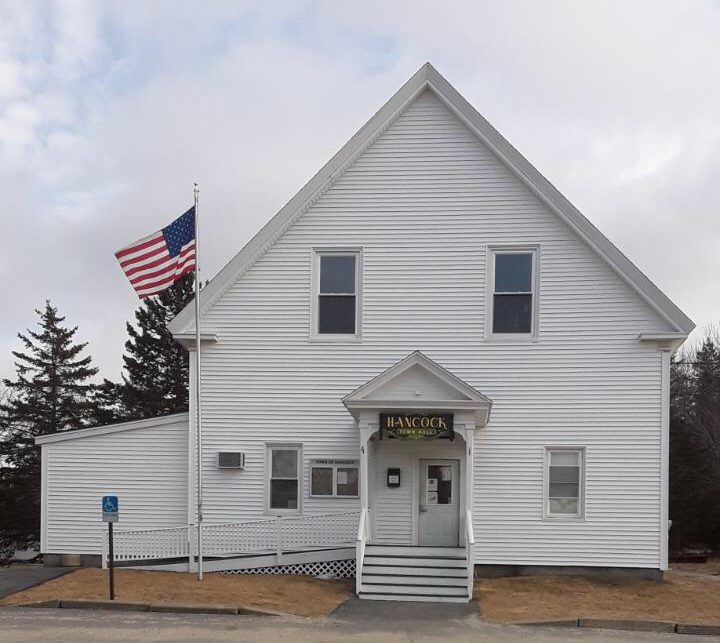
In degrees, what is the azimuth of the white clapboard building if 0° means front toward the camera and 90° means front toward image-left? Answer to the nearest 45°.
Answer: approximately 0°

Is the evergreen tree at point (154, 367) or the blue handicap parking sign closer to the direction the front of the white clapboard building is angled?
the blue handicap parking sign

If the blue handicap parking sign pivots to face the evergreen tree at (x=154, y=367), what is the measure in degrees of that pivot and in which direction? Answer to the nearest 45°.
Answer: approximately 180°

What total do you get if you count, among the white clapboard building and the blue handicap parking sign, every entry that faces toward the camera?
2

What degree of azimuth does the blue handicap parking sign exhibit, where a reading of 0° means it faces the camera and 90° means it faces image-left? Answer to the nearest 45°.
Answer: approximately 0°
